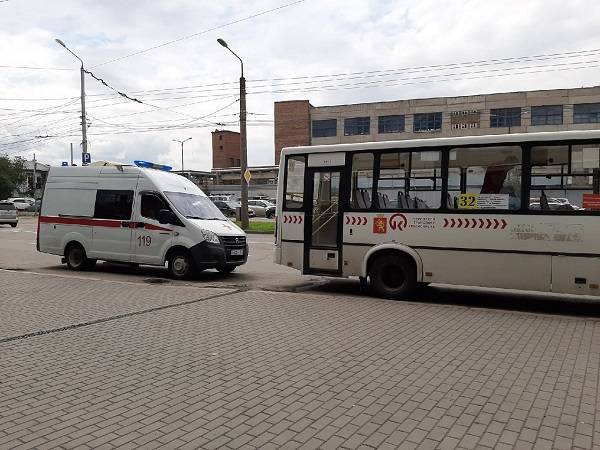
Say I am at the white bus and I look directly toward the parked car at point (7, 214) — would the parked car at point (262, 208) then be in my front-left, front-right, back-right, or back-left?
front-right

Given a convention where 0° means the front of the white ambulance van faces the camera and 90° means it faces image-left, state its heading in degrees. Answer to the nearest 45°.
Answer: approximately 315°

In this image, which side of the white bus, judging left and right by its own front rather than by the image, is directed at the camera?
right

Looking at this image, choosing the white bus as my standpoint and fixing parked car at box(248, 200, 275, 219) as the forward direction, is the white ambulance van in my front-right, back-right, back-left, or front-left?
front-left

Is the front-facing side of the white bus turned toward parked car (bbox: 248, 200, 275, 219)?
no

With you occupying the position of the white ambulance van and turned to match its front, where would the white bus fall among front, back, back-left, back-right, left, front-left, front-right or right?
front

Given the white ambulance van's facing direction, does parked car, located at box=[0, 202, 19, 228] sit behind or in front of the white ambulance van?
behind
